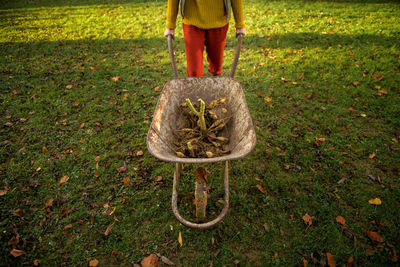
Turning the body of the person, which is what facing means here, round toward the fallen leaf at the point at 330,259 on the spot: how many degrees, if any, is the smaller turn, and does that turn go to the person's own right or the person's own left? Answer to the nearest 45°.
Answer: approximately 45° to the person's own left

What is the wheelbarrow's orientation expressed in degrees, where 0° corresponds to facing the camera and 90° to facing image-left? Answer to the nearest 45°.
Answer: approximately 0°

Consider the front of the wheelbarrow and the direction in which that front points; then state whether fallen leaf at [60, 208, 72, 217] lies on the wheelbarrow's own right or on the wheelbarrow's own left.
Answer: on the wheelbarrow's own right

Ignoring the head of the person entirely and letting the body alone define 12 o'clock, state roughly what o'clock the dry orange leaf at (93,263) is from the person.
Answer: The dry orange leaf is roughly at 1 o'clock from the person.

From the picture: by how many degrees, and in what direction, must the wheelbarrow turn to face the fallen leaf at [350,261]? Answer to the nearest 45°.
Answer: approximately 45° to its left

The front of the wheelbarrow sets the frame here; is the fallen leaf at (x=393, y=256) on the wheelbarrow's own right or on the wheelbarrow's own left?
on the wheelbarrow's own left

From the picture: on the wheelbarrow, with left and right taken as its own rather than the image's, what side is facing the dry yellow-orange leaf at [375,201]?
left

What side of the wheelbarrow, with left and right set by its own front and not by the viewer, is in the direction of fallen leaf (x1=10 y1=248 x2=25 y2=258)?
right

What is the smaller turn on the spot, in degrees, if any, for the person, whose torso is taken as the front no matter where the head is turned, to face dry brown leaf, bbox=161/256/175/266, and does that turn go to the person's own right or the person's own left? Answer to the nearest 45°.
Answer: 0° — they already face it

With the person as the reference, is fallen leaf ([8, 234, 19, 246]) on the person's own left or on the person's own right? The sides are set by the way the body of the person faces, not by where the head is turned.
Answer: on the person's own right

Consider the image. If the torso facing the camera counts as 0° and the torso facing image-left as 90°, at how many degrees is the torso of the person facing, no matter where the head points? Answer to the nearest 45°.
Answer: approximately 0°

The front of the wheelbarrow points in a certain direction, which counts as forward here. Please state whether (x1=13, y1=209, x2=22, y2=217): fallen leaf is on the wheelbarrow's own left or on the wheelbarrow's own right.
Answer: on the wheelbarrow's own right

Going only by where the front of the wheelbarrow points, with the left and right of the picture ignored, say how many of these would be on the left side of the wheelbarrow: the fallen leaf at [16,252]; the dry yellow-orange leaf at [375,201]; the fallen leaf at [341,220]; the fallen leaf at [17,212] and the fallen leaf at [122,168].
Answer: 2
